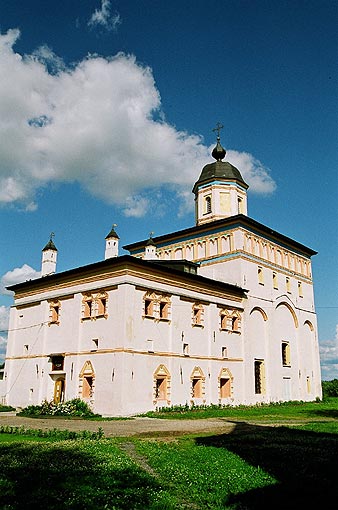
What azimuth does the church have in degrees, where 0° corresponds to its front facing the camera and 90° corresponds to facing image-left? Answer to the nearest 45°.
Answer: approximately 45°
